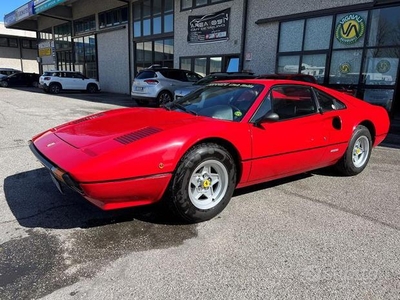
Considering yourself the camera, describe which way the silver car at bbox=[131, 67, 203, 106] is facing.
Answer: facing away from the viewer and to the right of the viewer

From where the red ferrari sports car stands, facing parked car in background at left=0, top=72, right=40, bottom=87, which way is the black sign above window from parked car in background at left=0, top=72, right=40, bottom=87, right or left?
right

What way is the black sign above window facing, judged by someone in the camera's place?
facing the viewer and to the left of the viewer

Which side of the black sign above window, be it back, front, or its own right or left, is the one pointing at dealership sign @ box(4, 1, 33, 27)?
right

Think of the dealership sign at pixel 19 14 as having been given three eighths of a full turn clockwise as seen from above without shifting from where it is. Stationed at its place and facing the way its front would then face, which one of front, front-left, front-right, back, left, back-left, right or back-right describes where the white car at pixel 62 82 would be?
back

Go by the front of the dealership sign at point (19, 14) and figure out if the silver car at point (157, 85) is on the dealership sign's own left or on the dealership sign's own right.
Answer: on the dealership sign's own left

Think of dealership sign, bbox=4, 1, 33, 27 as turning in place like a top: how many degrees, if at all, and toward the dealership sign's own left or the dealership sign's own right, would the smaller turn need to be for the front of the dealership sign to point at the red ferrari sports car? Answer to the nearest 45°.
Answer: approximately 45° to the dealership sign's own left

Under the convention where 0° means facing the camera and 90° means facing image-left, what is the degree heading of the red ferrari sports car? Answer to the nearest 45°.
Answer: approximately 45°

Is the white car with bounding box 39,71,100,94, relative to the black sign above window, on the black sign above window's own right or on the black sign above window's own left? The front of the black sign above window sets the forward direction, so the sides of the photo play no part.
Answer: on the black sign above window's own right

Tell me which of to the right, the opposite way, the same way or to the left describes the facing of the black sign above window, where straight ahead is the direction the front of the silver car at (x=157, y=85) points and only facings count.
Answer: the opposite way
